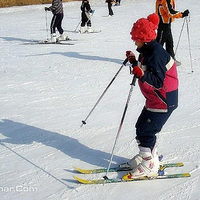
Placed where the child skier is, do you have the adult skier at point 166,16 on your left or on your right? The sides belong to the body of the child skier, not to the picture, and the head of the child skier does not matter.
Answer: on your right

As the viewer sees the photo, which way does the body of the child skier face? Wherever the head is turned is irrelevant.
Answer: to the viewer's left

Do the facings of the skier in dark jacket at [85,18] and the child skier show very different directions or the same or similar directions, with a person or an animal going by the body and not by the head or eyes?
very different directions

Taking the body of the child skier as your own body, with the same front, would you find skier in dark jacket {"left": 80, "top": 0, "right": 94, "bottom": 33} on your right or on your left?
on your right
